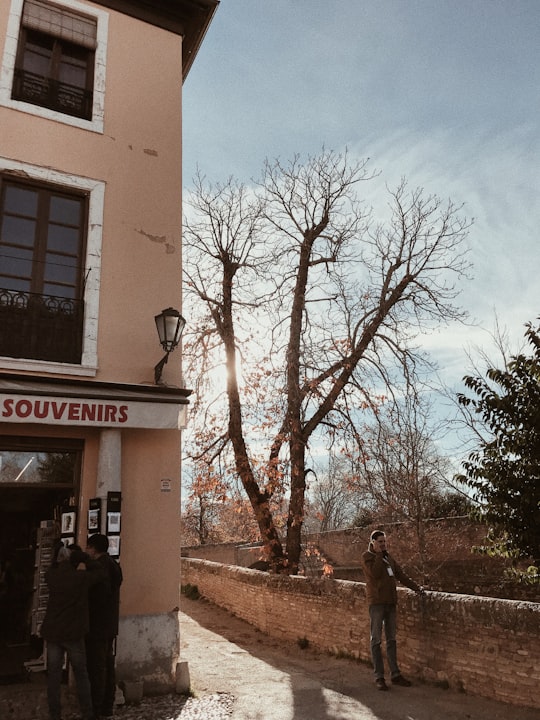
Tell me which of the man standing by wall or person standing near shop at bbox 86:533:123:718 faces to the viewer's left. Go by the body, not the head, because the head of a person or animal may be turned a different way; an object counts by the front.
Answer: the person standing near shop

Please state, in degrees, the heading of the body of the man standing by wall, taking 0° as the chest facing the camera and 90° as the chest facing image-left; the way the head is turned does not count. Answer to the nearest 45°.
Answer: approximately 315°

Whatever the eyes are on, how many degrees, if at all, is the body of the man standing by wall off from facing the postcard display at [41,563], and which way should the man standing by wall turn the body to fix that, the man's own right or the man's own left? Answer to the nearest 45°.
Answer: approximately 135° to the man's own right

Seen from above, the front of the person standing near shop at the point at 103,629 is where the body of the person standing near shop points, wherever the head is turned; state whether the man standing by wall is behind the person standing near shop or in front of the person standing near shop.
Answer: behind

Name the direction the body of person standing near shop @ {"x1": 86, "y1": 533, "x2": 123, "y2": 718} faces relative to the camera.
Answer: to the viewer's left

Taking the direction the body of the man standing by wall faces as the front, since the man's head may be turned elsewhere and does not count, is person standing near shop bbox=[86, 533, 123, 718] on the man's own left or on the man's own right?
on the man's own right

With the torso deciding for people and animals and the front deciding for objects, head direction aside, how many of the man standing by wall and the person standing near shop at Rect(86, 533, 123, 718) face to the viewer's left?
1
